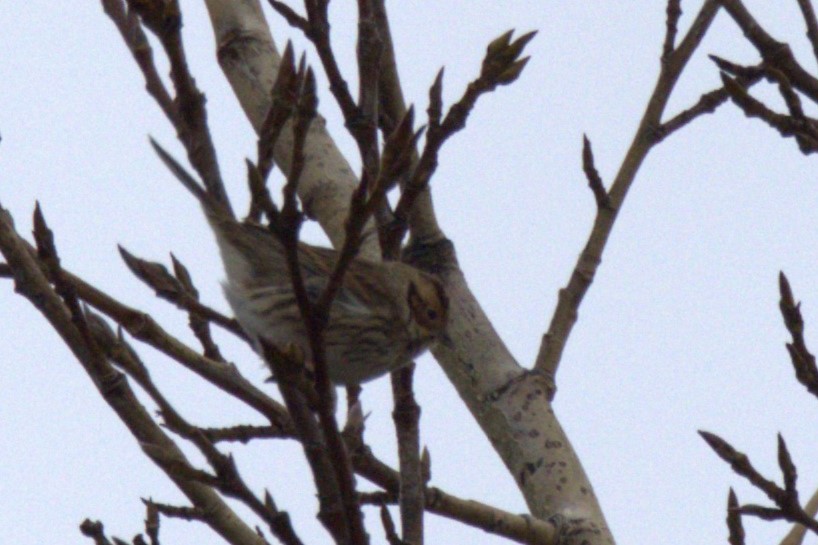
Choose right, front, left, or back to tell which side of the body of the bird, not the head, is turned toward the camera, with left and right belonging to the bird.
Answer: right
